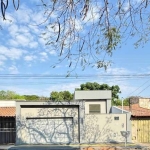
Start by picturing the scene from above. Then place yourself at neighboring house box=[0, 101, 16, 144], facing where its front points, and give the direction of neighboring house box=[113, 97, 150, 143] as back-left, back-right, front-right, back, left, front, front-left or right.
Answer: left

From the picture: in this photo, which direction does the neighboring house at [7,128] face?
toward the camera

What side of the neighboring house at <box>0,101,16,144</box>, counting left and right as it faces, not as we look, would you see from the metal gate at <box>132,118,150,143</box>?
left
